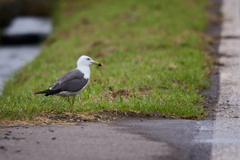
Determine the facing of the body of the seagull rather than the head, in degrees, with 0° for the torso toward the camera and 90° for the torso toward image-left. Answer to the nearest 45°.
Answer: approximately 270°
